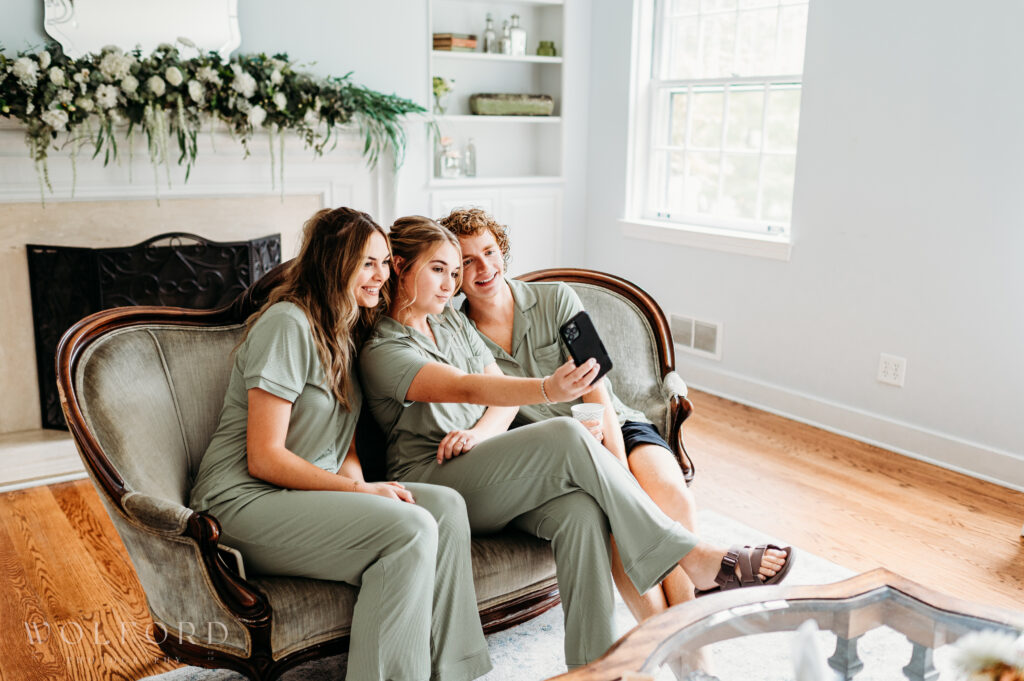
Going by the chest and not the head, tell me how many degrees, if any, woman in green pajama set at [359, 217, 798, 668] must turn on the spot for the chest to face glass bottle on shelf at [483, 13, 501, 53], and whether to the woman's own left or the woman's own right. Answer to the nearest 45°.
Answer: approximately 135° to the woman's own left

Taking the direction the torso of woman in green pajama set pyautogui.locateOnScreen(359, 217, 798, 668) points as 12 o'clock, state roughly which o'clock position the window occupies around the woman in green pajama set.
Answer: The window is roughly at 8 o'clock from the woman in green pajama set.

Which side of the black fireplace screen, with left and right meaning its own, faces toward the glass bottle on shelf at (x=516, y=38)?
left

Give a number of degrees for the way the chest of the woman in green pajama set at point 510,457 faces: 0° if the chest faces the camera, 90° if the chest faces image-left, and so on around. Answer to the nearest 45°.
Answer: approximately 315°

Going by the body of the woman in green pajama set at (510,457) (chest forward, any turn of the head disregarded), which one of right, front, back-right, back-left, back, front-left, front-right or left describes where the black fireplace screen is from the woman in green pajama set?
back

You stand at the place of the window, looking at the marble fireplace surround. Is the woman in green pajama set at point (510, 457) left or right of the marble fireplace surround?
left

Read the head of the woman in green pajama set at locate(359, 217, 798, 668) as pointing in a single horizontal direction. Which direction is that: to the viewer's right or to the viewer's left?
to the viewer's right

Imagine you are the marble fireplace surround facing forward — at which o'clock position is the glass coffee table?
The glass coffee table is roughly at 11 o'clock from the marble fireplace surround.
